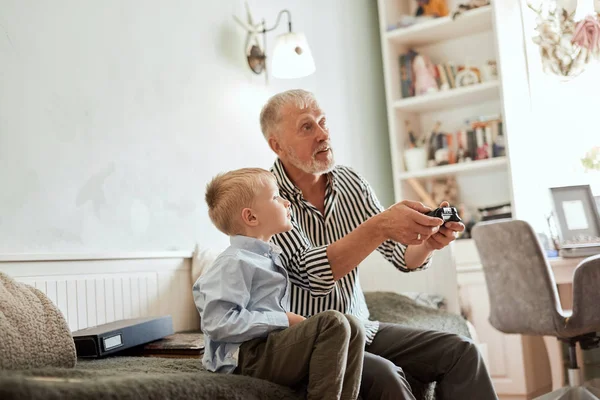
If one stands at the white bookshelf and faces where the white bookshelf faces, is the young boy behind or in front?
in front

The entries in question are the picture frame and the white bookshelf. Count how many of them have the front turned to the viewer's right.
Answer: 0

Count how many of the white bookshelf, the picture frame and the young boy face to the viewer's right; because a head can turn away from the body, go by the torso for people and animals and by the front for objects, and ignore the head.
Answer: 1

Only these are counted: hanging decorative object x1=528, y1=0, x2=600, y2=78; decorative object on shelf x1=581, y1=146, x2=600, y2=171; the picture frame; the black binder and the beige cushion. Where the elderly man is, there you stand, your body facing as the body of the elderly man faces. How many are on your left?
3

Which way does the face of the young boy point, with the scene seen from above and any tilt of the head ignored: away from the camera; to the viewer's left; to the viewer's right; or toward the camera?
to the viewer's right

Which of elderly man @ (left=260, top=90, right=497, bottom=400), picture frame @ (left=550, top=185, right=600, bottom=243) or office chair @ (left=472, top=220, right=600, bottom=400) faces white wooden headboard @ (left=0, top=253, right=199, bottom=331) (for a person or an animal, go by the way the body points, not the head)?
the picture frame

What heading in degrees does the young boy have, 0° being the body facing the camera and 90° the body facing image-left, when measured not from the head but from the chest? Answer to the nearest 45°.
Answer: approximately 270°

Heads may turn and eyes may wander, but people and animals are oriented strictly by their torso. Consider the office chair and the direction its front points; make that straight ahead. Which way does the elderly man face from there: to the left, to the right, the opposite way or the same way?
to the right

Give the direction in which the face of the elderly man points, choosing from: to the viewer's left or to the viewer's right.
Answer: to the viewer's right

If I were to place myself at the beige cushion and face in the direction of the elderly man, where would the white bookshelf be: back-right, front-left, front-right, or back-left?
front-left

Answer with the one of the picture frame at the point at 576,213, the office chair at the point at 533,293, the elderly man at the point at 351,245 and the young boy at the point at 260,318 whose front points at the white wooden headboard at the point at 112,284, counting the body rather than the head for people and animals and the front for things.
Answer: the picture frame

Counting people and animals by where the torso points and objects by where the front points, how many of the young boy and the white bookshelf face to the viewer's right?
1

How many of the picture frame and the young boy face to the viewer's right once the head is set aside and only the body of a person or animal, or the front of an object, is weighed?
1
